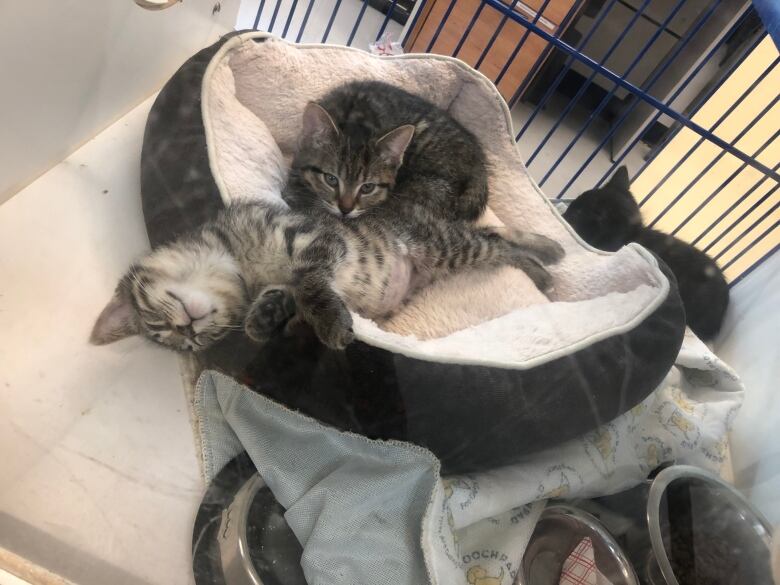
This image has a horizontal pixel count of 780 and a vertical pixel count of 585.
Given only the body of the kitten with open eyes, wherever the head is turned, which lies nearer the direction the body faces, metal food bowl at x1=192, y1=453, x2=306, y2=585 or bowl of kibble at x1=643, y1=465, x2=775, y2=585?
the metal food bowl

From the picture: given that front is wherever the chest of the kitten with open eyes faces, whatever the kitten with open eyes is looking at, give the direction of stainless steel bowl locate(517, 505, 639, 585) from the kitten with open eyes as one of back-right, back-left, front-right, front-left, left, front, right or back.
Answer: left

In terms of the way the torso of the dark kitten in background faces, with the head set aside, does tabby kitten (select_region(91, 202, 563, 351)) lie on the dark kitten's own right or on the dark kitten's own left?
on the dark kitten's own left

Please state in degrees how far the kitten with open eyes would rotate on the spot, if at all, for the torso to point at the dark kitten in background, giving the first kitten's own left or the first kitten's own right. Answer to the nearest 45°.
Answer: approximately 135° to the first kitten's own left

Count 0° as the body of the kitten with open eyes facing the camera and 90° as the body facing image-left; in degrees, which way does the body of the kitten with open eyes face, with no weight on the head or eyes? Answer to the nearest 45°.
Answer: approximately 45°

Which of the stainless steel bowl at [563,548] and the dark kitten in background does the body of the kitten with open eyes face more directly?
the stainless steel bowl

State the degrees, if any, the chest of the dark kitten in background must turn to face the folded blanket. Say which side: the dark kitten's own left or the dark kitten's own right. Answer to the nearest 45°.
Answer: approximately 90° to the dark kitten's own left

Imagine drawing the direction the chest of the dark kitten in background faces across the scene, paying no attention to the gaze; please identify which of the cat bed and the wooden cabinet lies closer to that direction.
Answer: the wooden cabinet

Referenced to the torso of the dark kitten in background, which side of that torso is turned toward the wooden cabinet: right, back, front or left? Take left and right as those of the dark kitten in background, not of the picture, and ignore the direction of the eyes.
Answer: front

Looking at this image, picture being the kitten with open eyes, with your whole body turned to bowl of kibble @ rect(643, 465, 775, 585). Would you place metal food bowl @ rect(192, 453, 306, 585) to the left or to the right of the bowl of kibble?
right

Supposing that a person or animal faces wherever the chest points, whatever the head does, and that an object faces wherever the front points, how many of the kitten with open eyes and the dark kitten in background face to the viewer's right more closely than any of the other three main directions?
0

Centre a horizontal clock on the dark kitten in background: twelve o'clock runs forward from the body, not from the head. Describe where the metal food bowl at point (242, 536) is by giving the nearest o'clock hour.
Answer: The metal food bowl is roughly at 9 o'clock from the dark kitten in background.

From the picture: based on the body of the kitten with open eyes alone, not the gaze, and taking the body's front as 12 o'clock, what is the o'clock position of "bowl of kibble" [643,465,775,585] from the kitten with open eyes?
The bowl of kibble is roughly at 9 o'clock from the kitten with open eyes.

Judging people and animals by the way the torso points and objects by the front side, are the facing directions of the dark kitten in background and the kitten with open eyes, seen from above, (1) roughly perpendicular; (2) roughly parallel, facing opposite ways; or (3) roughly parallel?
roughly perpendicular
